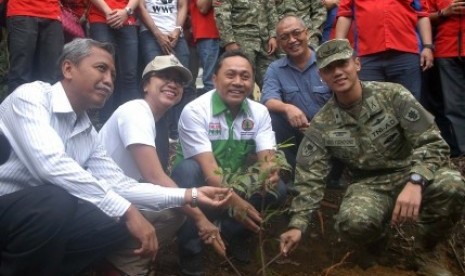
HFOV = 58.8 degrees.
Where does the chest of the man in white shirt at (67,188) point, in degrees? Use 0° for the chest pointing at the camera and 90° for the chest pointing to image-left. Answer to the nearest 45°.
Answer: approximately 315°

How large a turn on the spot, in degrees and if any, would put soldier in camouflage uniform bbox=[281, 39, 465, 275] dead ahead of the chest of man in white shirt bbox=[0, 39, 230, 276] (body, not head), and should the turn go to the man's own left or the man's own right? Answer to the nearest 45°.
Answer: approximately 45° to the man's own left

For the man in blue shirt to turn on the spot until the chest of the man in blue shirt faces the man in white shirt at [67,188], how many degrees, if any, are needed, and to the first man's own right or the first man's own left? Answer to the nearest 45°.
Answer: approximately 45° to the first man's own right

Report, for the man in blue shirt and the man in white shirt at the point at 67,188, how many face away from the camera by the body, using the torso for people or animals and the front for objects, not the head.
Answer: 0

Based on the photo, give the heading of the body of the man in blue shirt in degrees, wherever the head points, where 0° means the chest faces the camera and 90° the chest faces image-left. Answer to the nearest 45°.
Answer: approximately 0°

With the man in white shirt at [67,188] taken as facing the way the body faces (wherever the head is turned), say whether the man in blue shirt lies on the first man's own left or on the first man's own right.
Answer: on the first man's own left

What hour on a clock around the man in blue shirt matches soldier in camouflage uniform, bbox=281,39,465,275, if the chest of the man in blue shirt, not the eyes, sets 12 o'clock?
The soldier in camouflage uniform is roughly at 11 o'clock from the man in blue shirt.

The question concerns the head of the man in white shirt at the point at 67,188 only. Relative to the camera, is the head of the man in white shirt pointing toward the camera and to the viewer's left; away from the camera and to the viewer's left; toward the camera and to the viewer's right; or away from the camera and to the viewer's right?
toward the camera and to the viewer's right
